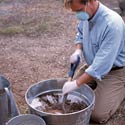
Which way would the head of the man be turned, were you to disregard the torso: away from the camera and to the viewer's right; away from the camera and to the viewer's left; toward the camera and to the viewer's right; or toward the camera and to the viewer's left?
toward the camera and to the viewer's left

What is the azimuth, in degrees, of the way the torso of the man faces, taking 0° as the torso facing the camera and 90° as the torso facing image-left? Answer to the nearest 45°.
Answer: approximately 45°

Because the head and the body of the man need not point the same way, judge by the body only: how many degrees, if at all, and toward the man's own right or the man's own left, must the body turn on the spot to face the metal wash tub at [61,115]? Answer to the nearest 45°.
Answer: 0° — they already face it
